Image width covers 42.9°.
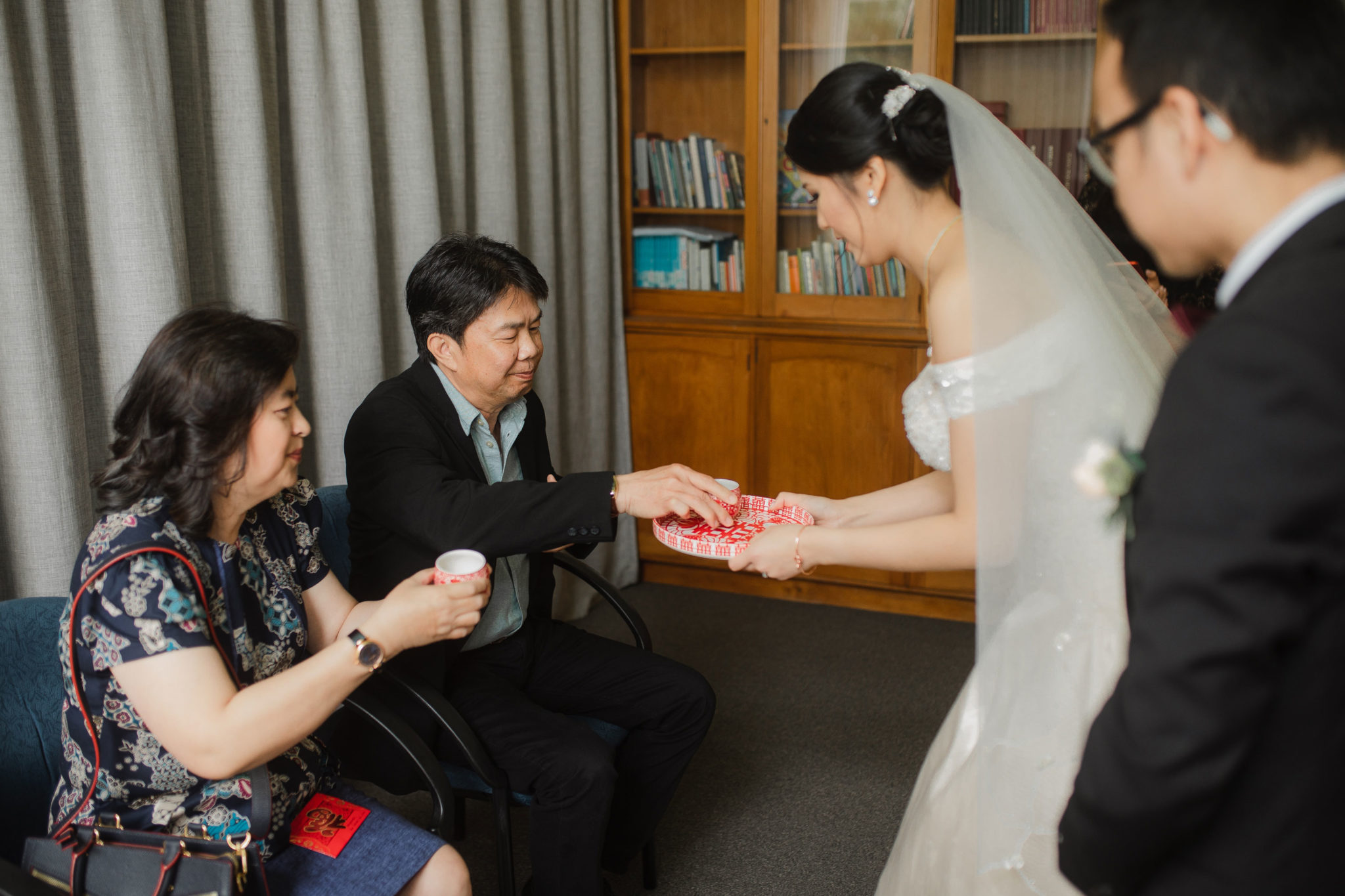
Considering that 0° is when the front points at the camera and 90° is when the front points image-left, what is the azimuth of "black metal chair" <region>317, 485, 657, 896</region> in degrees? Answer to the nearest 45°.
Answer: approximately 315°

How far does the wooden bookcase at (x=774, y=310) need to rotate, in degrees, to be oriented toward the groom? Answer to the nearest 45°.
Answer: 0° — it already faces them

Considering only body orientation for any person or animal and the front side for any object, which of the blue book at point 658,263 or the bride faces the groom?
the blue book

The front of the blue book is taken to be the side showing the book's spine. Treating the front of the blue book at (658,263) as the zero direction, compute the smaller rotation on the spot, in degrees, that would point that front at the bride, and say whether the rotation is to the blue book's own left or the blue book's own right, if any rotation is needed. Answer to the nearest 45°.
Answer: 0° — it already faces them

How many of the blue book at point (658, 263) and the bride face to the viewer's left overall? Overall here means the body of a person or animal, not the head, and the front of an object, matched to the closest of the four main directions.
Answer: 1

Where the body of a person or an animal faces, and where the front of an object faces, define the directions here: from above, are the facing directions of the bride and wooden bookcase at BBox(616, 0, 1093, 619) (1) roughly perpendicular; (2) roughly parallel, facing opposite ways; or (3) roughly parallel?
roughly perpendicular

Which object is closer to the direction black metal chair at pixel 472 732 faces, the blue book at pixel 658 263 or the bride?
the bride

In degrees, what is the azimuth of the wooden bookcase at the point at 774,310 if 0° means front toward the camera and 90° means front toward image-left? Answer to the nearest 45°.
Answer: approximately 0°

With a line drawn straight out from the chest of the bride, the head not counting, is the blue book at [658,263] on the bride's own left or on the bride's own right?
on the bride's own right

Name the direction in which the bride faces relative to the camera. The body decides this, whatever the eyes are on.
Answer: to the viewer's left

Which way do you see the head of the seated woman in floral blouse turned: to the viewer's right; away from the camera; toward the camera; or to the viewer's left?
to the viewer's right

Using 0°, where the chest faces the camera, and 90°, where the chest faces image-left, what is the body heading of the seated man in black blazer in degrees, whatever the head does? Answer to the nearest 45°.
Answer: approximately 315°

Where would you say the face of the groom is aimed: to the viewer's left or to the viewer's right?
to the viewer's left
